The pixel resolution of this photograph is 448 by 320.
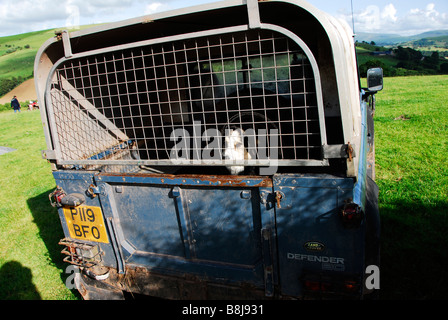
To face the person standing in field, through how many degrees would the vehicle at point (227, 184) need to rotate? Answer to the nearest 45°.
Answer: approximately 45° to its left

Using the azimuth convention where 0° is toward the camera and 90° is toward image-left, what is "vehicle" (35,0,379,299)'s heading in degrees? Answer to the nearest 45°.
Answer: approximately 180°
